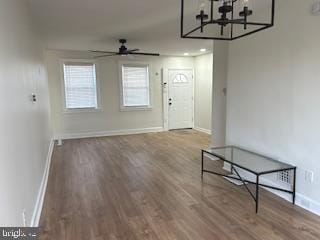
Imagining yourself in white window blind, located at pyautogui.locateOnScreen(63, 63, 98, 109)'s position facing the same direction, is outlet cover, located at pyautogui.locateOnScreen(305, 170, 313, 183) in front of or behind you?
in front

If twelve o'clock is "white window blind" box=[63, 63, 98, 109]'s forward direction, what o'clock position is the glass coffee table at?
The glass coffee table is roughly at 11 o'clock from the white window blind.

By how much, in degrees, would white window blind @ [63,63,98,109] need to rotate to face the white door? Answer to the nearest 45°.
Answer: approximately 90° to its left

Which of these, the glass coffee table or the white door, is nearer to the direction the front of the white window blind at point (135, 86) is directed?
the glass coffee table

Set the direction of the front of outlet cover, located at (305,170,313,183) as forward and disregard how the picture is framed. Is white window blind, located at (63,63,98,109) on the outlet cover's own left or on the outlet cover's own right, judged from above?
on the outlet cover's own right

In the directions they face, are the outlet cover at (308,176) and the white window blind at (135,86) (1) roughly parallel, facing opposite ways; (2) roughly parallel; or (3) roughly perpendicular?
roughly perpendicular

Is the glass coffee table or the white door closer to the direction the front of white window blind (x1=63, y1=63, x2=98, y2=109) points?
the glass coffee table

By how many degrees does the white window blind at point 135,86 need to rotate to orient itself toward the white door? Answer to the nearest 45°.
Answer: approximately 90° to its left

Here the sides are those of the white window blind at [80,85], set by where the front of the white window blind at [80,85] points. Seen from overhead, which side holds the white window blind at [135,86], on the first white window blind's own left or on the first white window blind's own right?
on the first white window blind's own left

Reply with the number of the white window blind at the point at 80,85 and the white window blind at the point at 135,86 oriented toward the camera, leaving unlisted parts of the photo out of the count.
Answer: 2

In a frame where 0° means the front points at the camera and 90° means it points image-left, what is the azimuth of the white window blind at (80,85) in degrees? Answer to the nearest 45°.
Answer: approximately 0°
